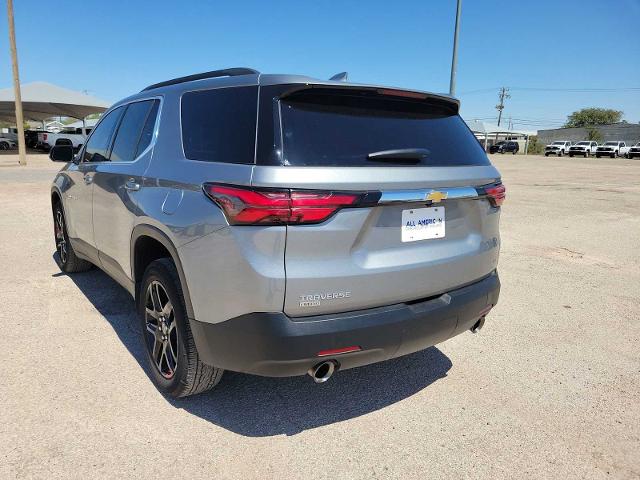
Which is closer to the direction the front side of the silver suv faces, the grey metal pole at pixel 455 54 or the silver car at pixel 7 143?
the silver car

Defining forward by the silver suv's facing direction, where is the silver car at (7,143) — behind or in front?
in front

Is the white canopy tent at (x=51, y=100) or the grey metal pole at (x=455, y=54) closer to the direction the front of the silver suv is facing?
the white canopy tent

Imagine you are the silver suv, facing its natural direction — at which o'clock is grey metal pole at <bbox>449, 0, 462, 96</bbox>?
The grey metal pole is roughly at 2 o'clock from the silver suv.

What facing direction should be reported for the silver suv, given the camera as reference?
facing away from the viewer and to the left of the viewer

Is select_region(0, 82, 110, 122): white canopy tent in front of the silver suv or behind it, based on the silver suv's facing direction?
in front
